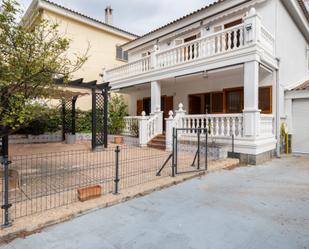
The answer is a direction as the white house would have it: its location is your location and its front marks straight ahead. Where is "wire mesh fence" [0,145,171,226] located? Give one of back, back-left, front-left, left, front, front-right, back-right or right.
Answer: front

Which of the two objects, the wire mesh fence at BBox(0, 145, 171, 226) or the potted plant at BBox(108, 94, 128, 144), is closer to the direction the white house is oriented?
the wire mesh fence

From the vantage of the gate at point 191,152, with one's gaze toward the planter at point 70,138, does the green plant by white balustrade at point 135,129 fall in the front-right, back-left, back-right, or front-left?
front-right

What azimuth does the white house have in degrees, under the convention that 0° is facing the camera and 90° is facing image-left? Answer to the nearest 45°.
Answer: approximately 45°

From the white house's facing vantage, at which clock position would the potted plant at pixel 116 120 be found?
The potted plant is roughly at 2 o'clock from the white house.

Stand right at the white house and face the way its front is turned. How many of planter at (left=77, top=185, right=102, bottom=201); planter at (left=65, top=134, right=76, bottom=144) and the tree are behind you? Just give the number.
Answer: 0

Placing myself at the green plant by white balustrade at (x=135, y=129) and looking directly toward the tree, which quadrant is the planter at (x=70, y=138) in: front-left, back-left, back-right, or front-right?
front-right

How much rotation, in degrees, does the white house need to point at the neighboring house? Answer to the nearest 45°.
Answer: approximately 45° to its right

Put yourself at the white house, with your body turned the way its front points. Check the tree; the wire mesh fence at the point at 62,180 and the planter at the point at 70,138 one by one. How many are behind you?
0

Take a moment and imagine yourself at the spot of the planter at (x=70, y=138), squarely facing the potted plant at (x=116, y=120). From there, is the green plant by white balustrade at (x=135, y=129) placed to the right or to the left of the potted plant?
right

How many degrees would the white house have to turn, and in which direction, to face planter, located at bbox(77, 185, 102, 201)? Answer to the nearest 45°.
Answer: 0° — it already faces it

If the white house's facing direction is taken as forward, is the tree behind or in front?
in front
